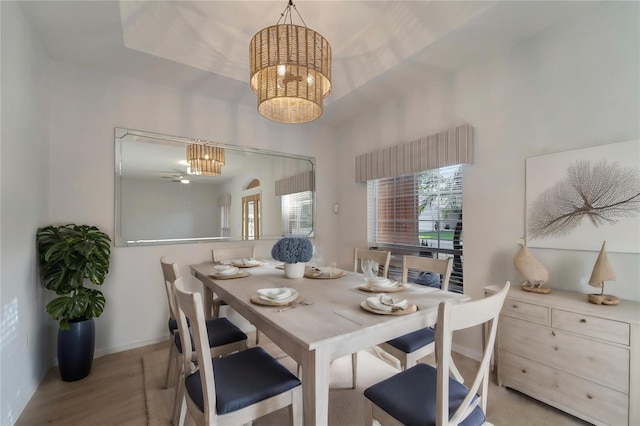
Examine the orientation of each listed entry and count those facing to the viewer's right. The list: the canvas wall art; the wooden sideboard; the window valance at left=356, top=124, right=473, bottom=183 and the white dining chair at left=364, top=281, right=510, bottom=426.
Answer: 0

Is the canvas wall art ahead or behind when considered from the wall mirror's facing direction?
ahead

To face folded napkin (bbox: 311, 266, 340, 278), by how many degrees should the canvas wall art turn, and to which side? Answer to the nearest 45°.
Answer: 0° — it already faces it

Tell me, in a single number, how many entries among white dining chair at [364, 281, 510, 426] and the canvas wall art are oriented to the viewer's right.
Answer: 0

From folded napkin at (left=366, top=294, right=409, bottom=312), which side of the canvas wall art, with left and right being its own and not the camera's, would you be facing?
front

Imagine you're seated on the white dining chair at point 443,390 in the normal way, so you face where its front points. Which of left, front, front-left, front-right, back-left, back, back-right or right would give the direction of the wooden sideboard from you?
right

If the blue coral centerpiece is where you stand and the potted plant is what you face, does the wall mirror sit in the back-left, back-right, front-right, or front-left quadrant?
front-right

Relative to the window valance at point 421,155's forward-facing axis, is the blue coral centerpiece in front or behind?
in front

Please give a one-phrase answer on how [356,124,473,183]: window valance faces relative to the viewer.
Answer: facing the viewer and to the left of the viewer

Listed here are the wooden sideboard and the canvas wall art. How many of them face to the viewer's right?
0

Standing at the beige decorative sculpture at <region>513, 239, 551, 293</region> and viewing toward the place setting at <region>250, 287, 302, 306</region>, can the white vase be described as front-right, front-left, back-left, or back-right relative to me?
front-right

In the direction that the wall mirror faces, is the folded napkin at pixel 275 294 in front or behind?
in front

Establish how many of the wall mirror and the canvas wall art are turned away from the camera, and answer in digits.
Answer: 0

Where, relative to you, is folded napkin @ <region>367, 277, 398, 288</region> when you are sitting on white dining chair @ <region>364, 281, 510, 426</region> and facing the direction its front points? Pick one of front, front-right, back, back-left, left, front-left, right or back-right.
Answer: front

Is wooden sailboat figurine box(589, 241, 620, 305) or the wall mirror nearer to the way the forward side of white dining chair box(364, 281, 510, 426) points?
the wall mirror

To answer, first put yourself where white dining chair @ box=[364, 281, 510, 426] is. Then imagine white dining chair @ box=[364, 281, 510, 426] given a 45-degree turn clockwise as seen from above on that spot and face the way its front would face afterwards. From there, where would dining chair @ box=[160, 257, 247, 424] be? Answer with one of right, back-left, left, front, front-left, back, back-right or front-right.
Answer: left

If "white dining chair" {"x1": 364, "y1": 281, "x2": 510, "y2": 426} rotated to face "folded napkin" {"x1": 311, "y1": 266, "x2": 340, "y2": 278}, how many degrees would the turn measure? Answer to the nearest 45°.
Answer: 0° — it already faces it
